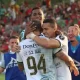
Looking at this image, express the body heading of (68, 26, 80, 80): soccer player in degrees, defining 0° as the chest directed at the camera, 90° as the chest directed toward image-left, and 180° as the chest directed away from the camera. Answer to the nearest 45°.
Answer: approximately 45°

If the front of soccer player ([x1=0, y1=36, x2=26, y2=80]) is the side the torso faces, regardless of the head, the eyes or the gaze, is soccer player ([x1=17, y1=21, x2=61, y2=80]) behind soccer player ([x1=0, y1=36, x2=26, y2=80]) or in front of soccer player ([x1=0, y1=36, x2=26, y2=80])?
in front

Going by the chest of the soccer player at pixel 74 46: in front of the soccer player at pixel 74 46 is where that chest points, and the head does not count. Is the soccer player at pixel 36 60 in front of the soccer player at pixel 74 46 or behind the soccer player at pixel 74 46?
in front

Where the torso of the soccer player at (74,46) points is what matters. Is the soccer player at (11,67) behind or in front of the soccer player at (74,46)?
in front

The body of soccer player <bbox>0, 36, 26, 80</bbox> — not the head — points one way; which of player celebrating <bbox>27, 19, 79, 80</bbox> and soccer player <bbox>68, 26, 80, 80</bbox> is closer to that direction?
the player celebrating
